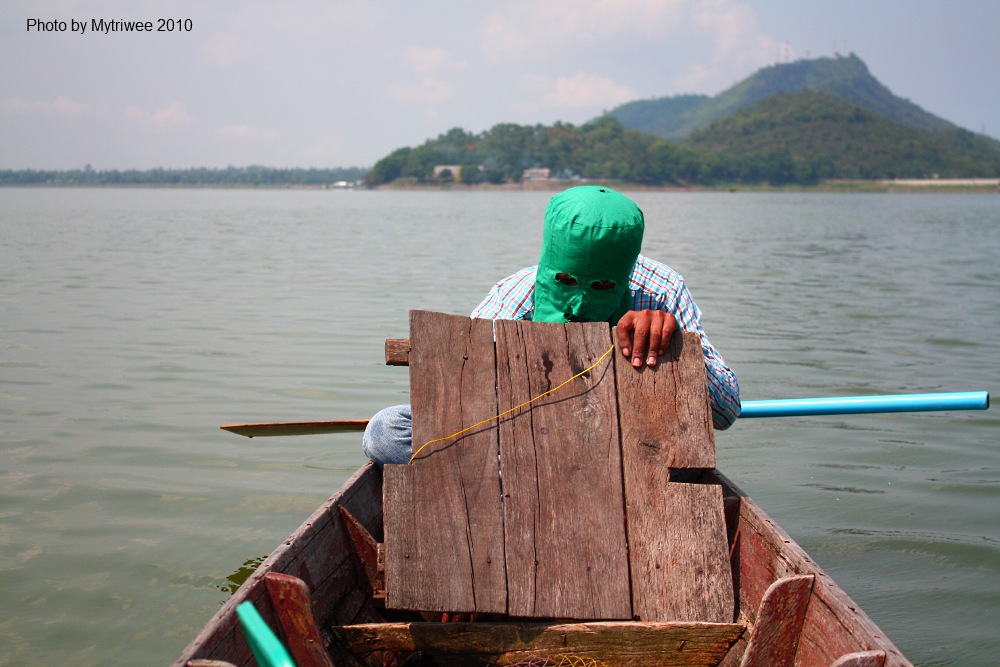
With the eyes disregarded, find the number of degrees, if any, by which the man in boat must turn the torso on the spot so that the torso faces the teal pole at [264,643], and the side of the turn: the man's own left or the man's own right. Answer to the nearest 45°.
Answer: approximately 45° to the man's own right

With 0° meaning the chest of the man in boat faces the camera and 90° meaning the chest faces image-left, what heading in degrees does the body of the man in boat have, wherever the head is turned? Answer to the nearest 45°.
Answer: approximately 0°
